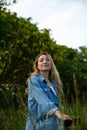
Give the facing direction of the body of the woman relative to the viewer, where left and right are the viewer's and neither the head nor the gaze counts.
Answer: facing the viewer and to the right of the viewer
